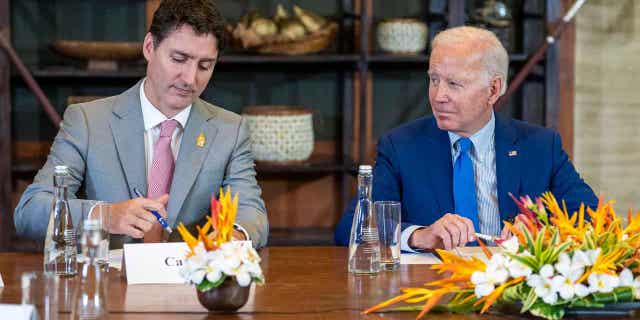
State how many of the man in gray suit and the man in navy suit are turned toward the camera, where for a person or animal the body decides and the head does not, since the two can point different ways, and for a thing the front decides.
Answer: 2

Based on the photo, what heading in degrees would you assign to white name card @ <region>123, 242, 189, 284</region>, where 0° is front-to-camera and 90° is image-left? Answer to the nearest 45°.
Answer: approximately 0°

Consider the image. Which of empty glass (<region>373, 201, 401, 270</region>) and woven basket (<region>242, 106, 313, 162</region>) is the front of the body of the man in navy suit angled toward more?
the empty glass

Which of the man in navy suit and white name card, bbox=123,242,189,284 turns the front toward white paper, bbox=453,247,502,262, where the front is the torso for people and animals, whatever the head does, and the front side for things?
the man in navy suit

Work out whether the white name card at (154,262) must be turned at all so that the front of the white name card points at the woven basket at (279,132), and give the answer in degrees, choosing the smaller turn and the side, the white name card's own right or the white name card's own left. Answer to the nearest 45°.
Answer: approximately 180°

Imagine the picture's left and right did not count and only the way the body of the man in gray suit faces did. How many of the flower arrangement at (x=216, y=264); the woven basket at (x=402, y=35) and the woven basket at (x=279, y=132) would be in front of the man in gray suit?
1

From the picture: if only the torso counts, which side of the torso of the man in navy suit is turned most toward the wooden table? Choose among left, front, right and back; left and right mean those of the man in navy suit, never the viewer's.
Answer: front

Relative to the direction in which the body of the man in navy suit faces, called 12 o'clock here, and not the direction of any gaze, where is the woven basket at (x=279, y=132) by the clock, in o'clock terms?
The woven basket is roughly at 5 o'clock from the man in navy suit.

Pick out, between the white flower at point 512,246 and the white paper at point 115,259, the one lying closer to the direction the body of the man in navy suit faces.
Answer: the white flower

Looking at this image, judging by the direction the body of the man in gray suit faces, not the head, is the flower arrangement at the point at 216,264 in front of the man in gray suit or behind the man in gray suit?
in front

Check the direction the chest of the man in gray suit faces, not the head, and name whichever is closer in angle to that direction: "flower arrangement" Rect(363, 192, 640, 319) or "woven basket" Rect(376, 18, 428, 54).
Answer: the flower arrangement

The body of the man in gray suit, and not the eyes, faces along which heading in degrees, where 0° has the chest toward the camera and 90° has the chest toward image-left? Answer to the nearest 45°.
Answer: approximately 0°

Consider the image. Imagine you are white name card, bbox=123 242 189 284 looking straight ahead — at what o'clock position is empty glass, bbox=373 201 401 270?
The empty glass is roughly at 9 o'clock from the white name card.

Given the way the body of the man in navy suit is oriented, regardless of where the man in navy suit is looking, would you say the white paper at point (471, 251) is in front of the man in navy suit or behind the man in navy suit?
in front
